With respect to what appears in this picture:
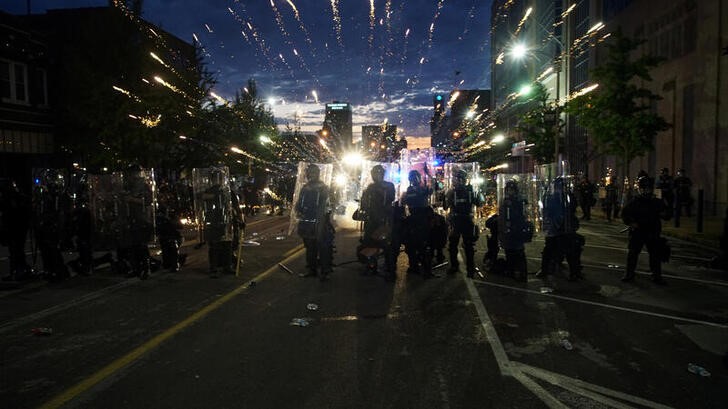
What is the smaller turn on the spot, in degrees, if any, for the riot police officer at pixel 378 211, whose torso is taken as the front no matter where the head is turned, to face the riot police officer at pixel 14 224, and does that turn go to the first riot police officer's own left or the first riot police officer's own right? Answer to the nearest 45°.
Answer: approximately 90° to the first riot police officer's own right

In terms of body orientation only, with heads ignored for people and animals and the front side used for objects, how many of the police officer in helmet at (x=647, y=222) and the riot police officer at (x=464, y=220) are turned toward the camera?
2

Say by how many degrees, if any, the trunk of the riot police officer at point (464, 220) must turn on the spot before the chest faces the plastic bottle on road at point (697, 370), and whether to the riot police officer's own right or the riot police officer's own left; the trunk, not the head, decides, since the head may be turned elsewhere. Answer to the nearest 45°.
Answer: approximately 45° to the riot police officer's own left

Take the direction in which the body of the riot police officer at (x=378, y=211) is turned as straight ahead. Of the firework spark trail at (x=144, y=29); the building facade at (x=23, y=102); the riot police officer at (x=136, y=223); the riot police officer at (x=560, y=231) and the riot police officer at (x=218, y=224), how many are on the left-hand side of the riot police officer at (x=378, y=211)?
1

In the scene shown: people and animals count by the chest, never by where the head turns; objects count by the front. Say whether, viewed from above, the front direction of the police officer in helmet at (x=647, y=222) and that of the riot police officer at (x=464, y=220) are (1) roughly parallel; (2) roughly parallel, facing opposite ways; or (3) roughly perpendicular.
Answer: roughly parallel

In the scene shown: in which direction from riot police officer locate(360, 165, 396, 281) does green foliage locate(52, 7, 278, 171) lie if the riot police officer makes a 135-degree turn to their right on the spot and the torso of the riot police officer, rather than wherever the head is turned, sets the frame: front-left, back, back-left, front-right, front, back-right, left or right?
front

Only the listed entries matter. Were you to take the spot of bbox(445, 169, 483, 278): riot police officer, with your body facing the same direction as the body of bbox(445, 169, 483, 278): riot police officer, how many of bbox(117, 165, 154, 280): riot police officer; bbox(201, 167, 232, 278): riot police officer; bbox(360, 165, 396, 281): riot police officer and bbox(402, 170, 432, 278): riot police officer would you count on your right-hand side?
4

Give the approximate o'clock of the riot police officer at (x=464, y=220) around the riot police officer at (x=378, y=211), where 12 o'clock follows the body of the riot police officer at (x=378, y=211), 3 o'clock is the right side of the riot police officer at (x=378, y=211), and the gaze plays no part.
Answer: the riot police officer at (x=464, y=220) is roughly at 9 o'clock from the riot police officer at (x=378, y=211).

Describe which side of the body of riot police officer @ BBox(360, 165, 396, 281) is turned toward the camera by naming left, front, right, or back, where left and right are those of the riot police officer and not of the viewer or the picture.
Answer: front

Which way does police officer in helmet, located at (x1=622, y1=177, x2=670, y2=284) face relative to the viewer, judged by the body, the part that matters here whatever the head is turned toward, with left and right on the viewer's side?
facing the viewer
